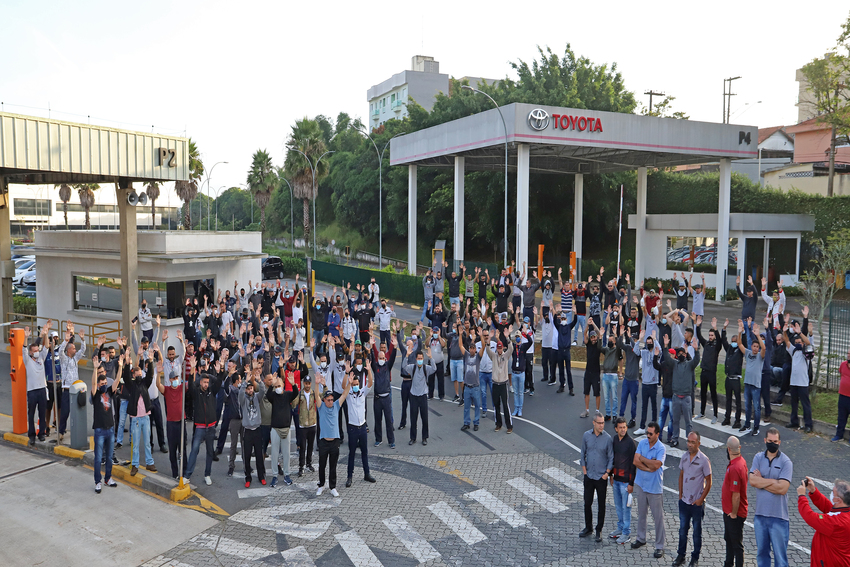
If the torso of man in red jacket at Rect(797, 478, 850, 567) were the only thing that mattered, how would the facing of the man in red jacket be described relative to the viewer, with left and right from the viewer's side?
facing away from the viewer and to the left of the viewer

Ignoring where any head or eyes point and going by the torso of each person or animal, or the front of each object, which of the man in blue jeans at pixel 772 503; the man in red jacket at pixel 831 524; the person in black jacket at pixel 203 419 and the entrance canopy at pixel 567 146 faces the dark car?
the man in red jacket

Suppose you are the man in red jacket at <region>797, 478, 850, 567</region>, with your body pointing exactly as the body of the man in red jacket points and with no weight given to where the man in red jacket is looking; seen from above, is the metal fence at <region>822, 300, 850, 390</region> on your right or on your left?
on your right

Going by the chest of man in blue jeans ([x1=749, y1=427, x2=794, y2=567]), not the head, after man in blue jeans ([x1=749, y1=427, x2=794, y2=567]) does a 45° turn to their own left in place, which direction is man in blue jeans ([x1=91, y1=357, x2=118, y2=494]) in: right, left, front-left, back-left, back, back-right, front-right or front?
back-right

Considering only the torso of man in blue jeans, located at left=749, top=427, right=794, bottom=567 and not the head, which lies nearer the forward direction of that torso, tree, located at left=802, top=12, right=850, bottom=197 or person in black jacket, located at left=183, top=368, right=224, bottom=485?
the person in black jacket

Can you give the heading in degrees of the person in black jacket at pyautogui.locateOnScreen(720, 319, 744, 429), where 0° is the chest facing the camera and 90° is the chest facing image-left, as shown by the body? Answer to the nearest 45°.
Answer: approximately 45°

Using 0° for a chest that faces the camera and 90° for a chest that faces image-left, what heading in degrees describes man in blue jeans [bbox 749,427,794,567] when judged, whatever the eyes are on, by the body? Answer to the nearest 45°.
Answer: approximately 0°

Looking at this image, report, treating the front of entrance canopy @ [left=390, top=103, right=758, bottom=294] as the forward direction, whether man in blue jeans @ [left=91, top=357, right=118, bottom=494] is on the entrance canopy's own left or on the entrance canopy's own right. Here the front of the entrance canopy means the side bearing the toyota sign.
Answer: on the entrance canopy's own right

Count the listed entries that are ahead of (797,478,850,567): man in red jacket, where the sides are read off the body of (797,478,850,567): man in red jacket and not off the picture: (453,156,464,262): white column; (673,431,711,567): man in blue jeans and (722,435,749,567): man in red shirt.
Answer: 3

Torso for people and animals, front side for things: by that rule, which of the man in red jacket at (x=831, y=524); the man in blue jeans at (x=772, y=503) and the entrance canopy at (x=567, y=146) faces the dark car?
the man in red jacket

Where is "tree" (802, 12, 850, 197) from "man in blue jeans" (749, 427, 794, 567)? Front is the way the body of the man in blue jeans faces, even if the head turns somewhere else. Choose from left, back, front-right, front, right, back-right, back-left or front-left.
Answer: back
